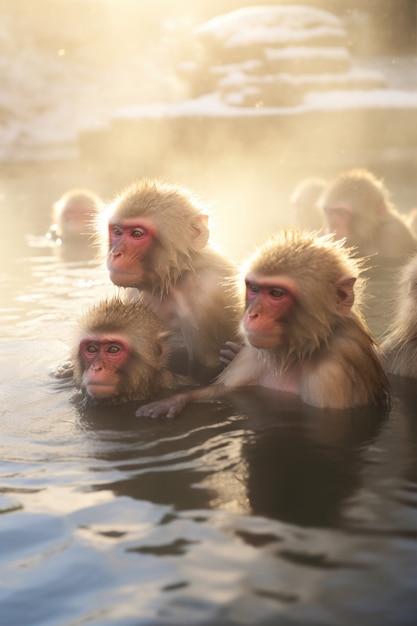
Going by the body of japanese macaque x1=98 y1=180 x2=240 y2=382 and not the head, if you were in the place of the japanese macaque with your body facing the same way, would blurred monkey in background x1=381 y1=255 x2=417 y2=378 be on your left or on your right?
on your left

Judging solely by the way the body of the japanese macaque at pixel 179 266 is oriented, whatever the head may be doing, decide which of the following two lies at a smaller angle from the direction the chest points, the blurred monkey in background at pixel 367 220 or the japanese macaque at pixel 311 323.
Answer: the japanese macaque

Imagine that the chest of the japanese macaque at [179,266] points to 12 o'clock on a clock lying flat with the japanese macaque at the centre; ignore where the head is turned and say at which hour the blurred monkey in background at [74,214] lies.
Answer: The blurred monkey in background is roughly at 4 o'clock from the japanese macaque.

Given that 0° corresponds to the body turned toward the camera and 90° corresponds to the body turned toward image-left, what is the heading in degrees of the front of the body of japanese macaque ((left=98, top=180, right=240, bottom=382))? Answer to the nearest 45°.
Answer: approximately 45°

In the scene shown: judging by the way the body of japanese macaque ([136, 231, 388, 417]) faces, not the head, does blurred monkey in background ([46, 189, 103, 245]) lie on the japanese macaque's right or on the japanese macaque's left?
on the japanese macaque's right

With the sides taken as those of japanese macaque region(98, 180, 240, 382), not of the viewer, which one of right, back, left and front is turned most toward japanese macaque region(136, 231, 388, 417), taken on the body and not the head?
left

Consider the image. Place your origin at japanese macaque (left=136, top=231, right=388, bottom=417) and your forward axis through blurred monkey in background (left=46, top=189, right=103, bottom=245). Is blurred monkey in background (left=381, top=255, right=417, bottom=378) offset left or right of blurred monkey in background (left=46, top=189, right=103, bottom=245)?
right

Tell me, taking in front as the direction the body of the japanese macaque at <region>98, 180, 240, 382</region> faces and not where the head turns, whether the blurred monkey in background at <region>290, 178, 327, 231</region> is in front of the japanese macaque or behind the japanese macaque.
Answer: behind

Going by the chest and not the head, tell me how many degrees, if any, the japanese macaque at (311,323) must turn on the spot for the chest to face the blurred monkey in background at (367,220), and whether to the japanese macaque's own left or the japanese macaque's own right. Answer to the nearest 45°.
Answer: approximately 135° to the japanese macaque's own right

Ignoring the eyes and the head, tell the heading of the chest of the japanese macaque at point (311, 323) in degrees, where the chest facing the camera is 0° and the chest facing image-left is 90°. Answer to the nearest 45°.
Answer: approximately 45°
